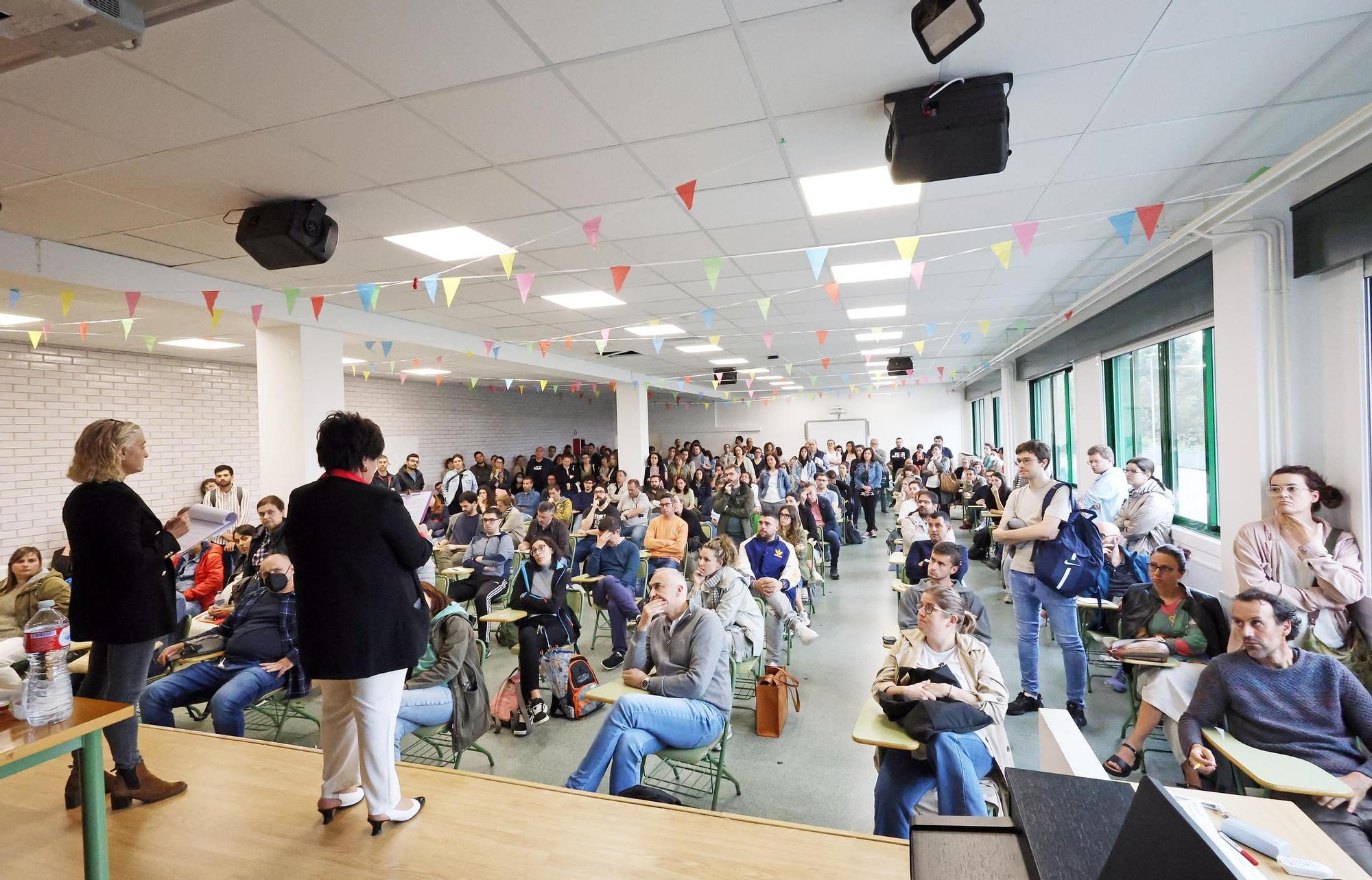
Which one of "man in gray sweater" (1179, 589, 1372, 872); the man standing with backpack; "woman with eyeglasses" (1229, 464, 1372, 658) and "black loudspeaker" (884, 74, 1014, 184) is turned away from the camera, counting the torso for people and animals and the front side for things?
the black loudspeaker

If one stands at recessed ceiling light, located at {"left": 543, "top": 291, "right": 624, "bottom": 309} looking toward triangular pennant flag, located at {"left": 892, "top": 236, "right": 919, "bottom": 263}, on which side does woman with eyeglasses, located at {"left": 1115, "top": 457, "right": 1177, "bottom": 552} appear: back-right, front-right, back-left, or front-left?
front-left

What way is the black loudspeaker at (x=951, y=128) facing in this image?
away from the camera

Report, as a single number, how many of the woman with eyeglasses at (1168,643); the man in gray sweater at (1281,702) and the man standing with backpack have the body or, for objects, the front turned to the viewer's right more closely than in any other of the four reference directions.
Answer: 0

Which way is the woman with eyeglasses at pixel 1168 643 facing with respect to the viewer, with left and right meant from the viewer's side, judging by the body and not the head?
facing the viewer and to the left of the viewer

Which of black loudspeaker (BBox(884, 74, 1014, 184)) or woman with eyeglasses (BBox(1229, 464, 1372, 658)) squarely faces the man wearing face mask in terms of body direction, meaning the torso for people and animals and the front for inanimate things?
the woman with eyeglasses

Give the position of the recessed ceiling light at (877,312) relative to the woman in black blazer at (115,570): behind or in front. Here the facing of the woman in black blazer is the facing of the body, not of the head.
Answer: in front

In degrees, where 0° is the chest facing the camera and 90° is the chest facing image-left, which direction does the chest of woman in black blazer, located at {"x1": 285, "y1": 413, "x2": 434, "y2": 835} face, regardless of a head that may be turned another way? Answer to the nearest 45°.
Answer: approximately 225°

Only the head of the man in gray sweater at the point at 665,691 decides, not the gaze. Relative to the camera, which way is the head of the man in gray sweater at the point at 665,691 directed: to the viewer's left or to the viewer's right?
to the viewer's left

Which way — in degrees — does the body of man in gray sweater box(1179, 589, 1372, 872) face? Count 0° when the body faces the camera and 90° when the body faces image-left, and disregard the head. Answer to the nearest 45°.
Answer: approximately 45°

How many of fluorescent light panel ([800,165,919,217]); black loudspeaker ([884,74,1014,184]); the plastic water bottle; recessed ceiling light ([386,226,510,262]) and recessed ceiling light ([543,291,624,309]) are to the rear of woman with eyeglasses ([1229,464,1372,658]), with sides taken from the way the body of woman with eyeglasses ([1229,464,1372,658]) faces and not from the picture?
0

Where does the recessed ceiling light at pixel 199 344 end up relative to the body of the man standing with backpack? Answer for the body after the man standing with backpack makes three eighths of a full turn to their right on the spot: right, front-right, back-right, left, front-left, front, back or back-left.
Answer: left

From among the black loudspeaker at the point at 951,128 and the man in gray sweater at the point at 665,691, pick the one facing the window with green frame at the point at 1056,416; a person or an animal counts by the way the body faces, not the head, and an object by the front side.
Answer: the black loudspeaker

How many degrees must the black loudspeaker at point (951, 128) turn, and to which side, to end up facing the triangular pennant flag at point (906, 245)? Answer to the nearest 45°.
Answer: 0° — it already faces it

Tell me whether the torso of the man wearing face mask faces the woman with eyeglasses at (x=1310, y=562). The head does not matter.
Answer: no

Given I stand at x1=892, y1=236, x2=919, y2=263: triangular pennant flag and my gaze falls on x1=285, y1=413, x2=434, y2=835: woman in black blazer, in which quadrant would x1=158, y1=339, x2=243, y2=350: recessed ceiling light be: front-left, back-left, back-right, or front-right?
front-right

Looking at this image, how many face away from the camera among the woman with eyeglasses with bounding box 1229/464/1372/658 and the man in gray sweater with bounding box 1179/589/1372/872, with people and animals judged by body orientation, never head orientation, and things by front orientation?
0

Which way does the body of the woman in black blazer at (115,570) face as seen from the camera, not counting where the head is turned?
to the viewer's right
